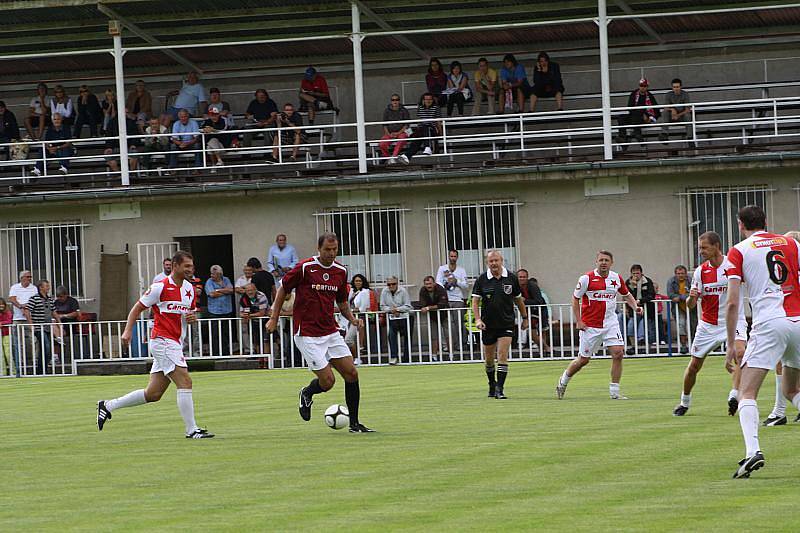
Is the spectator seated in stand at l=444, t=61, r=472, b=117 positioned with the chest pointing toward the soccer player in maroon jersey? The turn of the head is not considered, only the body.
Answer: yes

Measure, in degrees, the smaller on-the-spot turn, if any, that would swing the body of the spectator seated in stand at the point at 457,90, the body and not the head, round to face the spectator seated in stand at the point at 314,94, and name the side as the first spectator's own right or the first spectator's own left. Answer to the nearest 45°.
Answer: approximately 90° to the first spectator's own right

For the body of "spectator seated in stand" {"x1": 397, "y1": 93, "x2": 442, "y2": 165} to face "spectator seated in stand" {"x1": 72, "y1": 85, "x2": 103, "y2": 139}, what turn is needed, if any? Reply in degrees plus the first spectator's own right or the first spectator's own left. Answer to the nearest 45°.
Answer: approximately 45° to the first spectator's own right

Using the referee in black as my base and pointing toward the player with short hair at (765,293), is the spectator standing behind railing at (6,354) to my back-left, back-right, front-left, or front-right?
back-right

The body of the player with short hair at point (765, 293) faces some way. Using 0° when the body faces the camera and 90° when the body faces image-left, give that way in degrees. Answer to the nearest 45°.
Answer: approximately 135°

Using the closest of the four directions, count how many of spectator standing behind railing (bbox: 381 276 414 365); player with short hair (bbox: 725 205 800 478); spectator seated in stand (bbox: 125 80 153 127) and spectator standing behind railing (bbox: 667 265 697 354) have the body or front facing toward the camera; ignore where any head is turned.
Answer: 3

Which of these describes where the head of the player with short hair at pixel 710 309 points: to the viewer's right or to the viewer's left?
to the viewer's left

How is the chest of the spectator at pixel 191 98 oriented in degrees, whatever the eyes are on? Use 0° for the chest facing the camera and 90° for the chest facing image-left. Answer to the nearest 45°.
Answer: approximately 45°

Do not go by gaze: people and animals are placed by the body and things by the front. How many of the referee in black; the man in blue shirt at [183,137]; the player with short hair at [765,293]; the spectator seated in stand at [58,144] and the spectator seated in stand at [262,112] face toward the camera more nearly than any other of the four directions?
4

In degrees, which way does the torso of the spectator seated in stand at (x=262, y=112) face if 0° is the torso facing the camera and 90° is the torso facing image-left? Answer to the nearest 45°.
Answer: approximately 0°
